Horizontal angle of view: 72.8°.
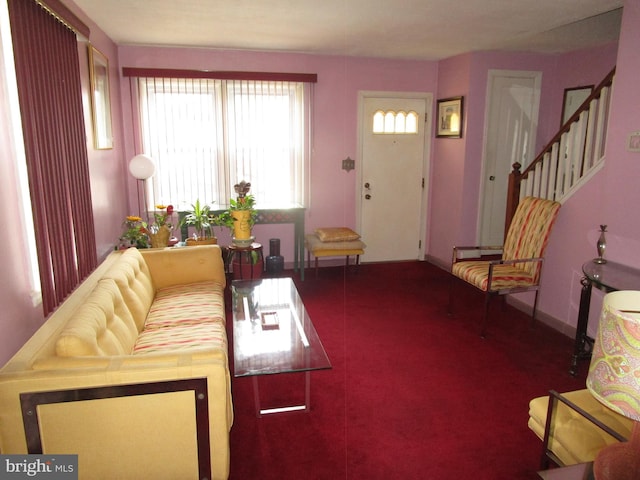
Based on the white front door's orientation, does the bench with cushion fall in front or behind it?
in front

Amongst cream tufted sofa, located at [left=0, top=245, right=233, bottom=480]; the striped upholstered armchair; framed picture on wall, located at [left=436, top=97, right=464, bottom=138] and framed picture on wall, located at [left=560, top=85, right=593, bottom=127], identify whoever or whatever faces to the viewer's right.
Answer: the cream tufted sofa

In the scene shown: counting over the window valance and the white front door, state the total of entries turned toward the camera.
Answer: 2

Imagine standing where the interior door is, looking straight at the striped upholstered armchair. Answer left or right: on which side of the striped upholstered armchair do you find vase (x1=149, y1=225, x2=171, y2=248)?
right

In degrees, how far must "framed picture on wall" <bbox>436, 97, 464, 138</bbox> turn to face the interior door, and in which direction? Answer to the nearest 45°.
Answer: approximately 135° to its left

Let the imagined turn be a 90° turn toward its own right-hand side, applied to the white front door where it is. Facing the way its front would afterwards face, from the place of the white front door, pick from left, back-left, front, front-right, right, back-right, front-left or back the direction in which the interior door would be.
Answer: back

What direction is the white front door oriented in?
toward the camera

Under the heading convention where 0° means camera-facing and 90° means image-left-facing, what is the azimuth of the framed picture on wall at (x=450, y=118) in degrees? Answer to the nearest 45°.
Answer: approximately 45°

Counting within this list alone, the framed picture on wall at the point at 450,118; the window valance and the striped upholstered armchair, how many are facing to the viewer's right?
0

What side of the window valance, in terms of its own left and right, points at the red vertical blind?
front

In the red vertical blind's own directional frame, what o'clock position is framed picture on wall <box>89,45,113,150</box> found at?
The framed picture on wall is roughly at 8 o'clock from the red vertical blind.

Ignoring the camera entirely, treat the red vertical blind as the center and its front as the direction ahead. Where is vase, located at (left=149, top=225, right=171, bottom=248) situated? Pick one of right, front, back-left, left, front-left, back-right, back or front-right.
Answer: left

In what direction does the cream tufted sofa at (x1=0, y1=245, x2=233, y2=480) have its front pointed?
to the viewer's right

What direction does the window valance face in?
toward the camera

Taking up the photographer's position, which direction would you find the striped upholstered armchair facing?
facing the viewer and to the left of the viewer

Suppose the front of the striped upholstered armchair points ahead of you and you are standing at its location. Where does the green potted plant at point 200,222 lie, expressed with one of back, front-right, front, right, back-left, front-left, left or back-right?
front-right

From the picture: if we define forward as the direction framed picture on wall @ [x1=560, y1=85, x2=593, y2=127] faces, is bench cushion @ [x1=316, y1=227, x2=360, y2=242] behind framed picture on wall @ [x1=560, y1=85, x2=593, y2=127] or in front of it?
in front

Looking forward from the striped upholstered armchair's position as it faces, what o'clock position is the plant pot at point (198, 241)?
The plant pot is roughly at 1 o'clock from the striped upholstered armchair.

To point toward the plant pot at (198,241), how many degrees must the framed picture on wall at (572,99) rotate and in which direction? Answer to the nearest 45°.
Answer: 0° — it already faces it
